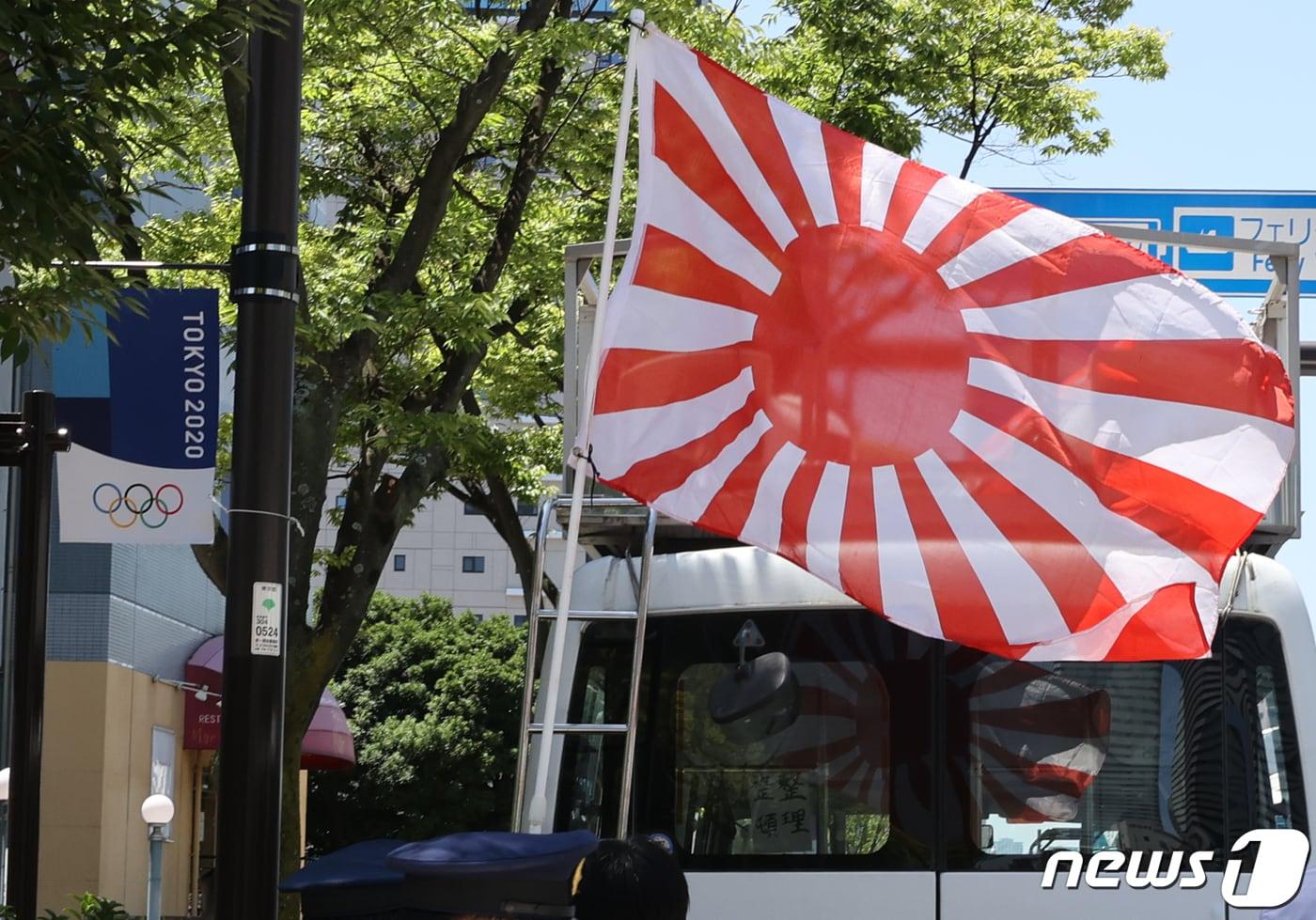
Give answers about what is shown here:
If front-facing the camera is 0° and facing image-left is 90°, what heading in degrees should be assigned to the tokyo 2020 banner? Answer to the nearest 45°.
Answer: approximately 0°

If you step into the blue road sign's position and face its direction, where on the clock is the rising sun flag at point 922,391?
The rising sun flag is roughly at 12 o'clock from the blue road sign.
